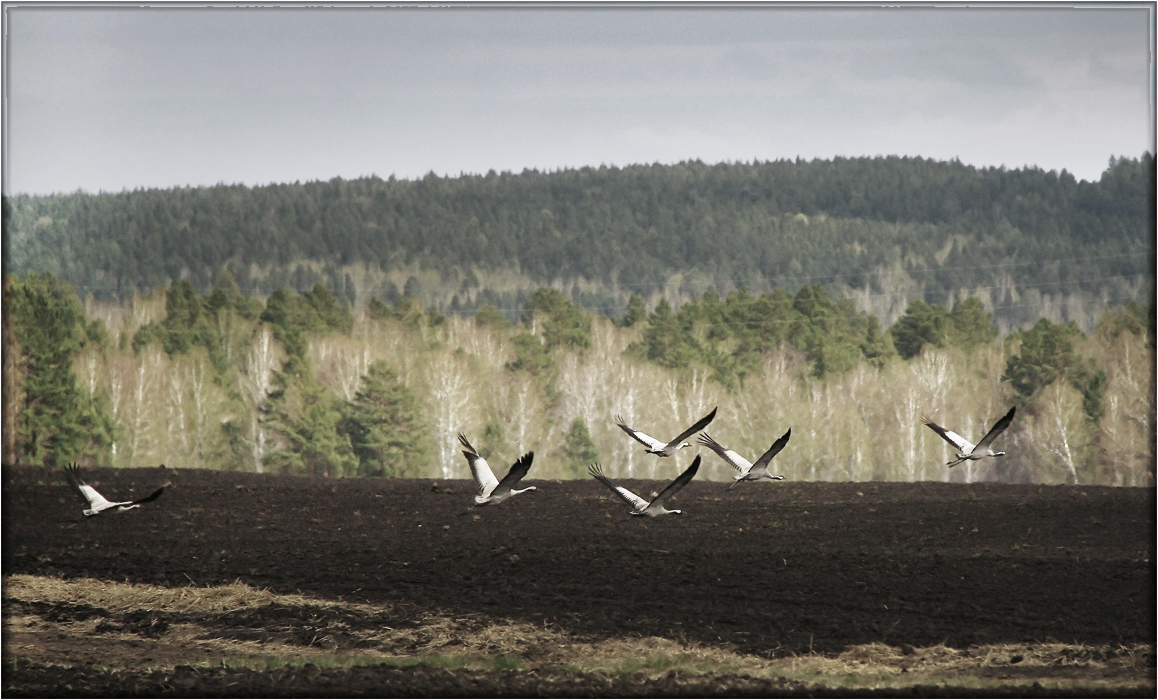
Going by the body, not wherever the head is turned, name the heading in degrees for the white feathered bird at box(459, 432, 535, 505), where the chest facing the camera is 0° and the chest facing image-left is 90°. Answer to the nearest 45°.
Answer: approximately 270°

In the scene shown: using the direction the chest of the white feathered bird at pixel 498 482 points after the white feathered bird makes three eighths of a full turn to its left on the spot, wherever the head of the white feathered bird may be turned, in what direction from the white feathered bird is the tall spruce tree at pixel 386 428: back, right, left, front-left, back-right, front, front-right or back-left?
front-right

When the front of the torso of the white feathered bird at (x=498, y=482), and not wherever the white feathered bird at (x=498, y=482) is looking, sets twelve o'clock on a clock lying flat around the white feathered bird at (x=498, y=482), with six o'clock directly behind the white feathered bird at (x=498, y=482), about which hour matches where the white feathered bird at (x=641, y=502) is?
the white feathered bird at (x=641, y=502) is roughly at 12 o'clock from the white feathered bird at (x=498, y=482).

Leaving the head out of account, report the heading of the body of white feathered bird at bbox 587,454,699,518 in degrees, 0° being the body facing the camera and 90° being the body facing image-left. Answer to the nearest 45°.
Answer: approximately 270°

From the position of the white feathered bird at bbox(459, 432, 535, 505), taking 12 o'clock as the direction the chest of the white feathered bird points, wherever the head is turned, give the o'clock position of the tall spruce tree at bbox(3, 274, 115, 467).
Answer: The tall spruce tree is roughly at 8 o'clock from the white feathered bird.

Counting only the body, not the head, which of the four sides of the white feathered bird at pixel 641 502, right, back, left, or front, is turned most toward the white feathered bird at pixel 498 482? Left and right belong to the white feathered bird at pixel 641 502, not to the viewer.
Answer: back

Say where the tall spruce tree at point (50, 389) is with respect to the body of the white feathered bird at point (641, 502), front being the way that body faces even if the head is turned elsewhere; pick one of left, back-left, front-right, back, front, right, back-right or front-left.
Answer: back-left

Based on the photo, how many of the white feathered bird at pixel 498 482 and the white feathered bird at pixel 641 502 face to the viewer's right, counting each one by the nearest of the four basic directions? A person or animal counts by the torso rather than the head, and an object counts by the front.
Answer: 2
